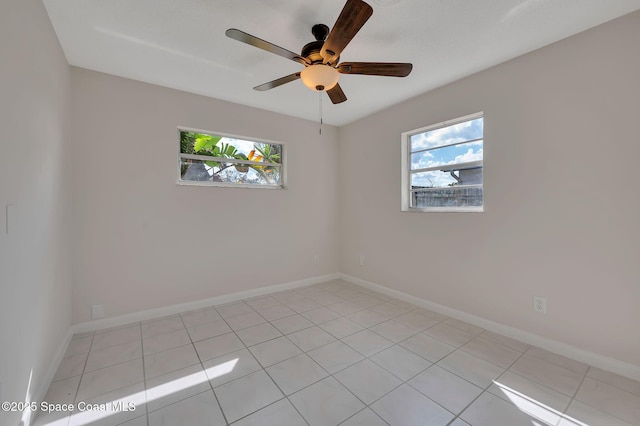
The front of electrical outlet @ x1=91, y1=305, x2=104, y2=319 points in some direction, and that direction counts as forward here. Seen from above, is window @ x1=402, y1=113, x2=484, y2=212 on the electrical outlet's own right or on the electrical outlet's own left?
on the electrical outlet's own left

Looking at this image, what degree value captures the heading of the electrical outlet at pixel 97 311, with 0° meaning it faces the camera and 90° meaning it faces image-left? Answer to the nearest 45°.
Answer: approximately 0°

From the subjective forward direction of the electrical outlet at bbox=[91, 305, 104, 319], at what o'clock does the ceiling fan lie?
The ceiling fan is roughly at 11 o'clock from the electrical outlet.

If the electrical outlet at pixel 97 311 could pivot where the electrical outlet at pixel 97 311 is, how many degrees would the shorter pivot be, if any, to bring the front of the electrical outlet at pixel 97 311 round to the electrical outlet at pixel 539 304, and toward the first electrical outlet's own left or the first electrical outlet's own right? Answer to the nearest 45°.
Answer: approximately 45° to the first electrical outlet's own left

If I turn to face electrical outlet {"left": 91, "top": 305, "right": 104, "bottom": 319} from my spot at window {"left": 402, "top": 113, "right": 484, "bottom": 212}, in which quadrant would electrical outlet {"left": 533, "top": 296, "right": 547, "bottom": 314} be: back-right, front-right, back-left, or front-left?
back-left
